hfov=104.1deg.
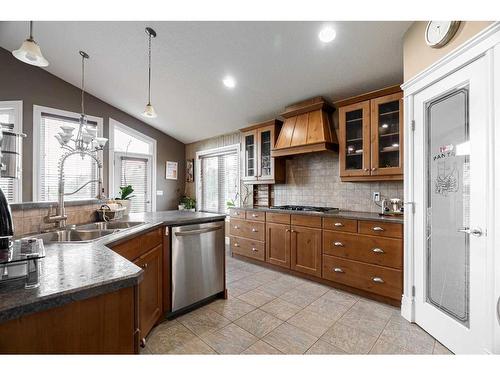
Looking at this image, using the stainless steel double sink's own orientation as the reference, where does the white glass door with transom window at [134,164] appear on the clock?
The white glass door with transom window is roughly at 8 o'clock from the stainless steel double sink.

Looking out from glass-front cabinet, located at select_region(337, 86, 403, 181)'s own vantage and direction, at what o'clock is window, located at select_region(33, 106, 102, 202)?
The window is roughly at 1 o'clock from the glass-front cabinet.

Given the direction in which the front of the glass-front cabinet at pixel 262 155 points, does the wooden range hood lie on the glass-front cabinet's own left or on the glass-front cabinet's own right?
on the glass-front cabinet's own left

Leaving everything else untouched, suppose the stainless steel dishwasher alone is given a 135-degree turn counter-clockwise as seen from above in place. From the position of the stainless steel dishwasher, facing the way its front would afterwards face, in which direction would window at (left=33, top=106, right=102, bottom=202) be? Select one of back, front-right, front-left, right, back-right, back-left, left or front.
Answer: front-left

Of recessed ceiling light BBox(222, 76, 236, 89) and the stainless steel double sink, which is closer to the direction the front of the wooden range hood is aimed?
the stainless steel double sink

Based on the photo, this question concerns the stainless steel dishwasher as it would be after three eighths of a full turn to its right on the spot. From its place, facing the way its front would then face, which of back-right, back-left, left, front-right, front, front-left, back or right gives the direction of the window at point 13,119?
front-right

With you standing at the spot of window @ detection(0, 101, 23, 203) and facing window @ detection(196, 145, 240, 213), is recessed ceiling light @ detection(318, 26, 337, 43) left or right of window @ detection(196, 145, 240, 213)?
right

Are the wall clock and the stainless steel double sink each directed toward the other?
yes

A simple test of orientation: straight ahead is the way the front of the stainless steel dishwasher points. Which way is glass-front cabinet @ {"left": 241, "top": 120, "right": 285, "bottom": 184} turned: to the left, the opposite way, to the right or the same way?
to the right

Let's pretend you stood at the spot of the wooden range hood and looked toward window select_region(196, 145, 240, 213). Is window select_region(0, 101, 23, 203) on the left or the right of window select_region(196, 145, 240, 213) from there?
left
